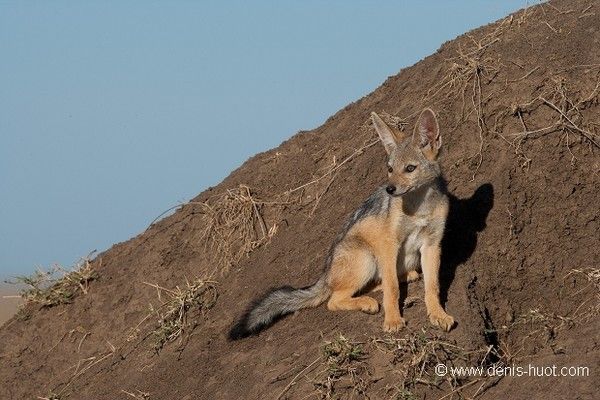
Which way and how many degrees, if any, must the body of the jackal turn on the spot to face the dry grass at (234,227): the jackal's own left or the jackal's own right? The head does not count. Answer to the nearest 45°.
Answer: approximately 180°

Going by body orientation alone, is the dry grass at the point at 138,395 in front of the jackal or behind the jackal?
behind

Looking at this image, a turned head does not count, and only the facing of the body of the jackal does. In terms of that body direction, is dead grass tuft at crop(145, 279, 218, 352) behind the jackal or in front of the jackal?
behind

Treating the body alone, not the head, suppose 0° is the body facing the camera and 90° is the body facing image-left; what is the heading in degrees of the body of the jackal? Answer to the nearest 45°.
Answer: approximately 315°

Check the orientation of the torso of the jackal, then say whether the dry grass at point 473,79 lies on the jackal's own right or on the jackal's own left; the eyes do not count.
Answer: on the jackal's own left

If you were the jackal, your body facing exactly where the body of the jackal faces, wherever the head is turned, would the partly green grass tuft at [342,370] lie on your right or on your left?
on your right

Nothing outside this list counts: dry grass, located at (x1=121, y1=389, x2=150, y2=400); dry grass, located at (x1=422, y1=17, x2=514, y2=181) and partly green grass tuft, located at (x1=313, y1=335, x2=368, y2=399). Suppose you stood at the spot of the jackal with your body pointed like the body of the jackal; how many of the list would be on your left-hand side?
1

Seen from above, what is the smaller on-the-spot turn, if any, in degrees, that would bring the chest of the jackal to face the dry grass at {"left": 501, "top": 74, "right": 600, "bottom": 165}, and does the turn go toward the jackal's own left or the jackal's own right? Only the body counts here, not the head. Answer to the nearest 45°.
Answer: approximately 90° to the jackal's own left
